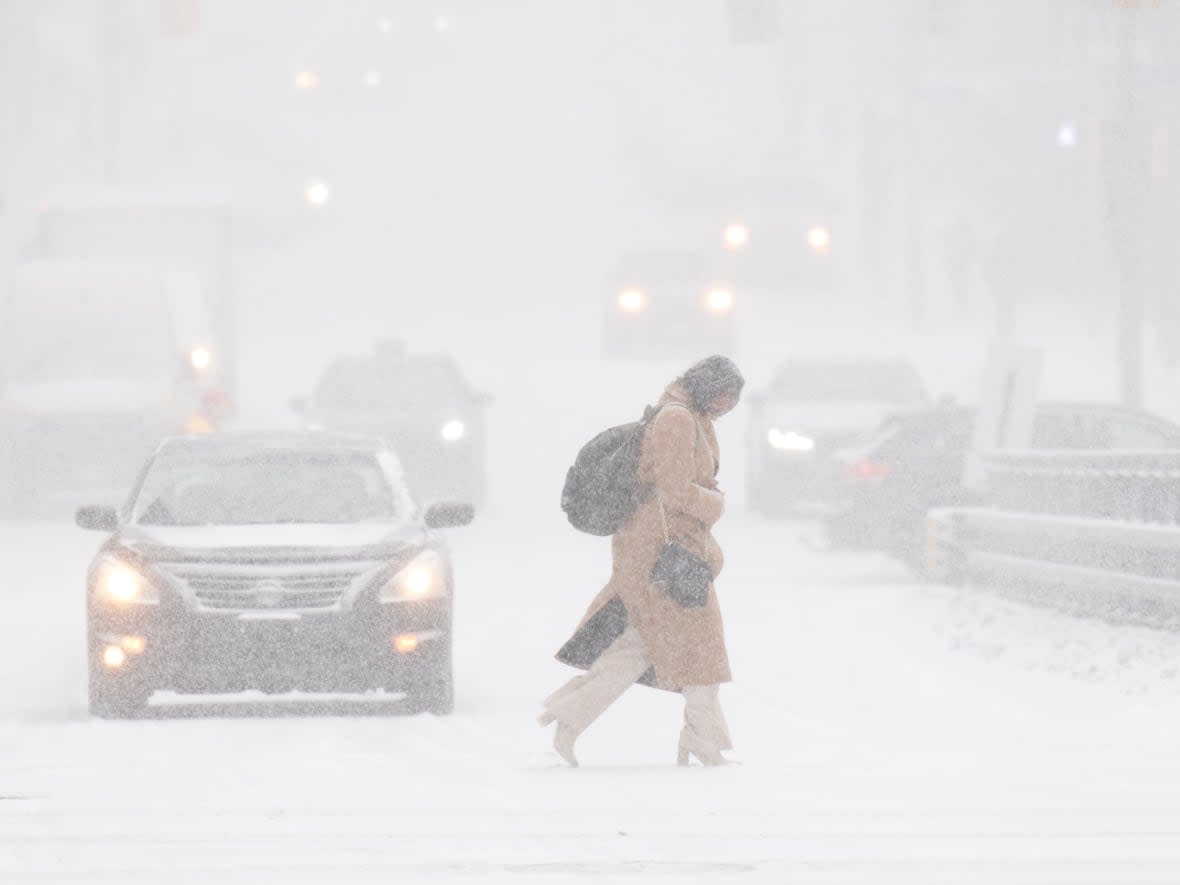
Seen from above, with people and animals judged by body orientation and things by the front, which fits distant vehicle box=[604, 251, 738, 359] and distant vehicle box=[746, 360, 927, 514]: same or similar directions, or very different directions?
same or similar directions

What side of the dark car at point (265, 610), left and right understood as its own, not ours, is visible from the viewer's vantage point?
front

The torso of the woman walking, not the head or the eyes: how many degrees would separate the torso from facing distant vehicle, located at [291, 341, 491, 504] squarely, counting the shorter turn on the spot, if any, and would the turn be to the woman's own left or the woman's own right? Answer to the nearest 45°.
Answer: approximately 90° to the woman's own left

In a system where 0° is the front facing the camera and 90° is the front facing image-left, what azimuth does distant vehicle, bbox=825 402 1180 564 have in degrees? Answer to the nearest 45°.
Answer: approximately 225°

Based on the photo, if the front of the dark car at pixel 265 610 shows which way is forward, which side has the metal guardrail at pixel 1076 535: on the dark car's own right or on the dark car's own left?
on the dark car's own left

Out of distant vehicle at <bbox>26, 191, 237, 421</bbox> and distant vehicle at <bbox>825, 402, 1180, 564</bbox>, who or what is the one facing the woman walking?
distant vehicle at <bbox>26, 191, 237, 421</bbox>

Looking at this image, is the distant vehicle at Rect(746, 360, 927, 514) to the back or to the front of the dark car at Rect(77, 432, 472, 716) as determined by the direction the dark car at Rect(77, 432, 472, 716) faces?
to the back

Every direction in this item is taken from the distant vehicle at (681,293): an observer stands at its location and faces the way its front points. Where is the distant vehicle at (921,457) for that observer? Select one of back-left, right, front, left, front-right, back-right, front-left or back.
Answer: front

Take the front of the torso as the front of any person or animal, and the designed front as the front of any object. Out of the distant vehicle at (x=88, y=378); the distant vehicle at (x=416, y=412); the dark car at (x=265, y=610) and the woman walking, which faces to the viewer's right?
the woman walking

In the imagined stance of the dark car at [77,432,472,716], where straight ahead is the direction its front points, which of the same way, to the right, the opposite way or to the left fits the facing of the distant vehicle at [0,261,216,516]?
the same way

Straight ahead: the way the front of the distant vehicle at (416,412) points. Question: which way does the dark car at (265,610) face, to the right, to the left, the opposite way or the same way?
the same way

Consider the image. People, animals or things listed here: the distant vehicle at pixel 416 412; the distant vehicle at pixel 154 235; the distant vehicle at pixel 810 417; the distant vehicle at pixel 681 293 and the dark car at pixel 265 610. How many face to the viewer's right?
0

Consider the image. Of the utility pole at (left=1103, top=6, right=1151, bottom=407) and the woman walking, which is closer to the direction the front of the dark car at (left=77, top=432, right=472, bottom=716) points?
the woman walking

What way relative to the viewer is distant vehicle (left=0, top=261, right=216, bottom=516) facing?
toward the camera

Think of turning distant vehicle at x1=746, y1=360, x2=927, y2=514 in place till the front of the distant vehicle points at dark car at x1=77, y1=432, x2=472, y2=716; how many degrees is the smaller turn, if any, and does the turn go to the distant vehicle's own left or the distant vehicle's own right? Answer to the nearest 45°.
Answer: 0° — it already faces it

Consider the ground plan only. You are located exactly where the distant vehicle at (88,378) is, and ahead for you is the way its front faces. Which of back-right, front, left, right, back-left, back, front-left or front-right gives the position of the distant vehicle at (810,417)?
left

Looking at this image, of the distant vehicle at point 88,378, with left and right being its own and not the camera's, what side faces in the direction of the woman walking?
front

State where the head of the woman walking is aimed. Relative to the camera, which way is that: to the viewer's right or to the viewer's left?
to the viewer's right

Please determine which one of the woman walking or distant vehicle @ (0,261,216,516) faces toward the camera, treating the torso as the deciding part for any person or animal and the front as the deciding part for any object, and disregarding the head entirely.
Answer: the distant vehicle

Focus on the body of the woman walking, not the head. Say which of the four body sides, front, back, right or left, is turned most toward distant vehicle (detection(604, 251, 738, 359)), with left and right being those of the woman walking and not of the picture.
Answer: left

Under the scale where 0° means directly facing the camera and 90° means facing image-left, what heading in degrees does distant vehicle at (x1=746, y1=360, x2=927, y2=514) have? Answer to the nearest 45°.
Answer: approximately 0°
